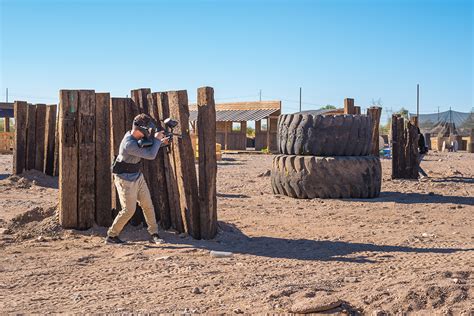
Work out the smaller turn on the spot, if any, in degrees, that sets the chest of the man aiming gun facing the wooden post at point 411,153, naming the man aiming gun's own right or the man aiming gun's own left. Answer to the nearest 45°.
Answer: approximately 45° to the man aiming gun's own left

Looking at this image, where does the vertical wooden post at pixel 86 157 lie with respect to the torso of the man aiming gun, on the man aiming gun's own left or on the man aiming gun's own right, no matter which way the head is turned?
on the man aiming gun's own left

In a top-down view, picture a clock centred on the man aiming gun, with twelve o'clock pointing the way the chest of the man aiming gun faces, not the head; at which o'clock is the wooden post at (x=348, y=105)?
The wooden post is roughly at 10 o'clock from the man aiming gun.

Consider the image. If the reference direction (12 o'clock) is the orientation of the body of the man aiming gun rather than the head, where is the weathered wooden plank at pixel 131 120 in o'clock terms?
The weathered wooden plank is roughly at 9 o'clock from the man aiming gun.

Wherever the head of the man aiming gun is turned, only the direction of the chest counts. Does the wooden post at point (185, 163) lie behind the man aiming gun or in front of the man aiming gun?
in front

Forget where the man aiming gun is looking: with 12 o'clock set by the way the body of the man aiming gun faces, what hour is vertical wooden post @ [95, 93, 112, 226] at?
The vertical wooden post is roughly at 8 o'clock from the man aiming gun.

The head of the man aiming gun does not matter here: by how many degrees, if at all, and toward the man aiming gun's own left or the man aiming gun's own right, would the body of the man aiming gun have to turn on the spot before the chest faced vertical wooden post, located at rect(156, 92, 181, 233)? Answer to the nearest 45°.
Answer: approximately 45° to the man aiming gun's own left

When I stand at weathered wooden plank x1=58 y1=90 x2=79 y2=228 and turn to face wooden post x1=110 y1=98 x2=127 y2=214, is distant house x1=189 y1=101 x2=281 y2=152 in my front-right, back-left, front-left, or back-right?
front-left

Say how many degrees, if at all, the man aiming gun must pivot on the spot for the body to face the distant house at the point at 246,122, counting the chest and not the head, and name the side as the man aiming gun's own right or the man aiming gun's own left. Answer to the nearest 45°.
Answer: approximately 90° to the man aiming gun's own left

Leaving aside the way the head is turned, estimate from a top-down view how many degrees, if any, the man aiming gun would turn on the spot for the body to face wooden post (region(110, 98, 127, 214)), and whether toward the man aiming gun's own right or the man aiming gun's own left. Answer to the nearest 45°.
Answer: approximately 90° to the man aiming gun's own left

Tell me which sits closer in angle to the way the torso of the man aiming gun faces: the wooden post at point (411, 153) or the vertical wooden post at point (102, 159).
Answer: the wooden post

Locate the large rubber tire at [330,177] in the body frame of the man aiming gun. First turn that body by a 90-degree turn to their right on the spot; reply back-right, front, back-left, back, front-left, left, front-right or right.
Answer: back-left

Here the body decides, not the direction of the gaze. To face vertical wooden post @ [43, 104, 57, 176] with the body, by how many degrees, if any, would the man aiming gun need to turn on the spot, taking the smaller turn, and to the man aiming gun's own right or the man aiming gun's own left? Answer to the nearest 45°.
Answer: approximately 90° to the man aiming gun's own left

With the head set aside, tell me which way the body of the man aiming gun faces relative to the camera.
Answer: to the viewer's right

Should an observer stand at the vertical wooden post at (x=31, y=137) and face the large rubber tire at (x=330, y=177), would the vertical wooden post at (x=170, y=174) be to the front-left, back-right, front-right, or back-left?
front-right

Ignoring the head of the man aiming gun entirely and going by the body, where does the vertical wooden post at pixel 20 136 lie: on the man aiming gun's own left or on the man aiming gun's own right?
on the man aiming gun's own left
